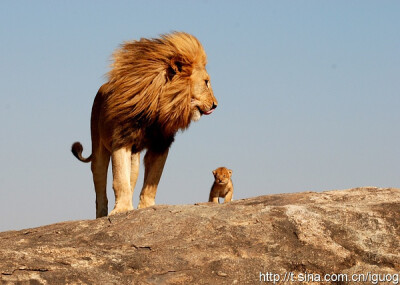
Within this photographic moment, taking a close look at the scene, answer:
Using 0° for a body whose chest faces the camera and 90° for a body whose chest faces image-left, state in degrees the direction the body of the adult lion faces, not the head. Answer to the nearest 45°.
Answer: approximately 315°

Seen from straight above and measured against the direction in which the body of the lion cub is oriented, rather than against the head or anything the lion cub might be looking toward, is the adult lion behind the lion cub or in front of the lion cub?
in front

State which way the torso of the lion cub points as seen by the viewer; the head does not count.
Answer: toward the camera

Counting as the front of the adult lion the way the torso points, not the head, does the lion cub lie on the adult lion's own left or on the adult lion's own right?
on the adult lion's own left

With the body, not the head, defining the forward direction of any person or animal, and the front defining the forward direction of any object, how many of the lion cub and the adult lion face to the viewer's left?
0
